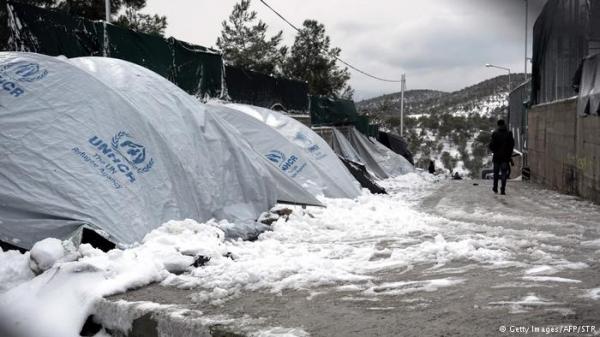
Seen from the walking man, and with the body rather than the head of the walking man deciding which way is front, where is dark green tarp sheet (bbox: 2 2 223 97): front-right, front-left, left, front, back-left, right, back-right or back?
back-left

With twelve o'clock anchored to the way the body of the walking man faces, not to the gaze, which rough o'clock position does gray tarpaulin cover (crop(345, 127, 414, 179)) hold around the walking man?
The gray tarpaulin cover is roughly at 11 o'clock from the walking man.

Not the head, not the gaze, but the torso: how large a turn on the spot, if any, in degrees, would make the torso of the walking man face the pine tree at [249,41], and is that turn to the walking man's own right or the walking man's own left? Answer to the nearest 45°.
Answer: approximately 45° to the walking man's own left

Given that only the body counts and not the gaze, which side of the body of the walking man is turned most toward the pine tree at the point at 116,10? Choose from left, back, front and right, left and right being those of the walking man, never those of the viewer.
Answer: left

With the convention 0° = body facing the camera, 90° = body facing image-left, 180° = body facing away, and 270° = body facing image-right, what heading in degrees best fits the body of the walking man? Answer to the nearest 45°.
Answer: approximately 180°

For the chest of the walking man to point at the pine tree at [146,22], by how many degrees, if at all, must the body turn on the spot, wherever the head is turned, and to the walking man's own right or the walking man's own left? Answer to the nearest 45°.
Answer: approximately 45° to the walking man's own left

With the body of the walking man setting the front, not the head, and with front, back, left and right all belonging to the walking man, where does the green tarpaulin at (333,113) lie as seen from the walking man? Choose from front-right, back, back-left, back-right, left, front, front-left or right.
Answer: front-left

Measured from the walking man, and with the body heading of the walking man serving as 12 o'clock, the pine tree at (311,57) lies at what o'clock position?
The pine tree is roughly at 11 o'clock from the walking man.

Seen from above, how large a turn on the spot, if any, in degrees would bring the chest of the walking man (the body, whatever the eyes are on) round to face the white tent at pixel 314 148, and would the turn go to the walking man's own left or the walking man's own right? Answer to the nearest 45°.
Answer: approximately 135° to the walking man's own left
